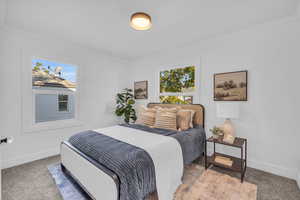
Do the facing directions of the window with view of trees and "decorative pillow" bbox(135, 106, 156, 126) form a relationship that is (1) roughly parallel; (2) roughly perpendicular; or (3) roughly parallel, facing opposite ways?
roughly parallel

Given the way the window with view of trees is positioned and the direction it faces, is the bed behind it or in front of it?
in front

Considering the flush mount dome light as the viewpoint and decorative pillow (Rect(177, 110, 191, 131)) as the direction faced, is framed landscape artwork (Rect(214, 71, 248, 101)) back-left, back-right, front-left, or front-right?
front-right

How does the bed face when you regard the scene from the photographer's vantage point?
facing the viewer and to the left of the viewer

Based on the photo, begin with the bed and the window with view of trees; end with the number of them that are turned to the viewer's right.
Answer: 0

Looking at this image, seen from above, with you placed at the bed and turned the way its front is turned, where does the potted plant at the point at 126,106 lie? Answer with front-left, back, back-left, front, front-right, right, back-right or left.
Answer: back-right

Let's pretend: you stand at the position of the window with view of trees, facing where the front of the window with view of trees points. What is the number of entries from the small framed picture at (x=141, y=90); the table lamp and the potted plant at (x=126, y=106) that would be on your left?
1

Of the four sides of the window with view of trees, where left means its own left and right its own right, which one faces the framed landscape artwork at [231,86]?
left

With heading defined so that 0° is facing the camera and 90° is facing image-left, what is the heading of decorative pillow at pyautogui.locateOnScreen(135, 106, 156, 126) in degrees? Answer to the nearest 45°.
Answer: approximately 45°

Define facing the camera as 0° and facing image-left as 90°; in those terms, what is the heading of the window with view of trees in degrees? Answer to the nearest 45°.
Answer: approximately 45°
